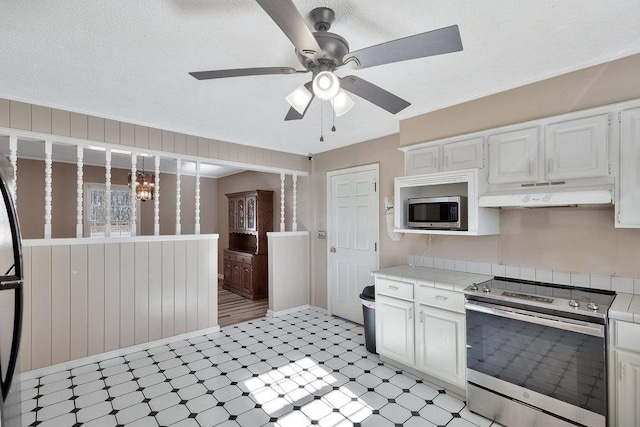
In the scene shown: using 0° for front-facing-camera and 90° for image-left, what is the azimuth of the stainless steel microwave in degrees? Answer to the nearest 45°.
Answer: approximately 45°

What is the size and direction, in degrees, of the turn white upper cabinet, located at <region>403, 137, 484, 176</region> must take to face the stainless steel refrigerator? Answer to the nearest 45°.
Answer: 0° — it already faces it

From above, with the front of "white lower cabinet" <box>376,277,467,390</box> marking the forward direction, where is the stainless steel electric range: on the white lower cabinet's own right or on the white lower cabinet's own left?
on the white lower cabinet's own left

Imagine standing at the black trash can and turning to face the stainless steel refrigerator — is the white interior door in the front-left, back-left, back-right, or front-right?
back-right

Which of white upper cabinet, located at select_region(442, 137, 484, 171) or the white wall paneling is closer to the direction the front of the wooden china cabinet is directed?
the white wall paneling

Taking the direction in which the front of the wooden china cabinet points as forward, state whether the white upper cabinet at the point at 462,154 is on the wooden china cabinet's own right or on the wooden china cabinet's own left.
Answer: on the wooden china cabinet's own left

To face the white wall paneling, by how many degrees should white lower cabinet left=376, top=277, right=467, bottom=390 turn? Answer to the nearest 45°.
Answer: approximately 45° to its right

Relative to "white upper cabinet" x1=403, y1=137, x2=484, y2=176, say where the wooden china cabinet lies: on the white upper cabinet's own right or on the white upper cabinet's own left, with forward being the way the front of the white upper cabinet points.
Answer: on the white upper cabinet's own right

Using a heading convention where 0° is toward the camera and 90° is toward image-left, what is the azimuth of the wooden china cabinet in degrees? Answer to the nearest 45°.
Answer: approximately 45°
